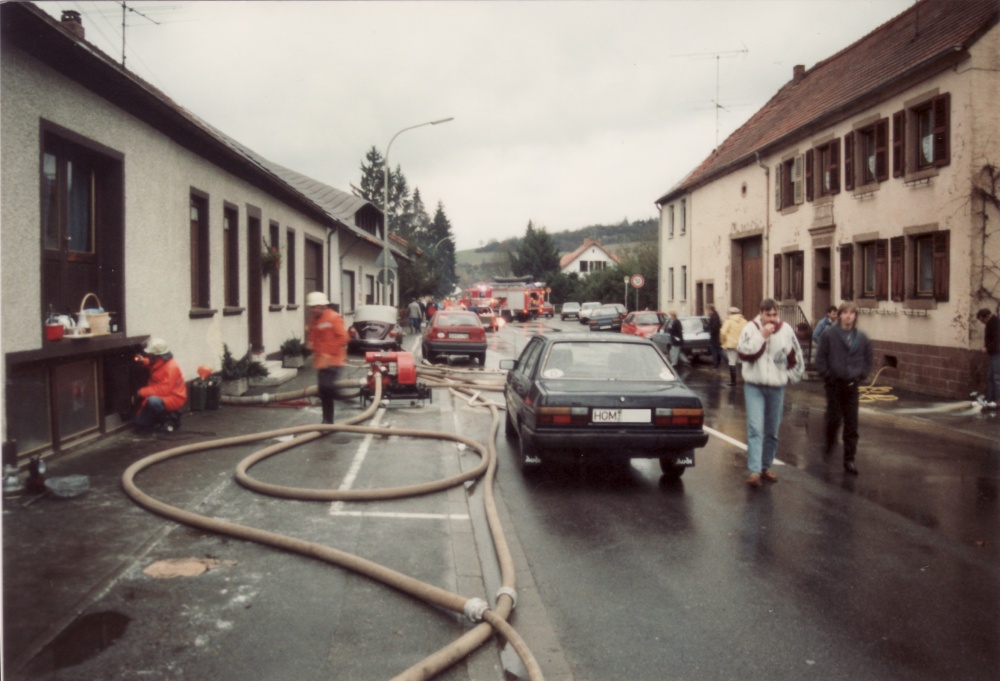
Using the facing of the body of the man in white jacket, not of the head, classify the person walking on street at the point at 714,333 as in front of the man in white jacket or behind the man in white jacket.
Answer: behind

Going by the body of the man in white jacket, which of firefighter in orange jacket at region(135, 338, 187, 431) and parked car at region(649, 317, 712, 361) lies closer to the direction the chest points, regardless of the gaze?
the firefighter in orange jacket

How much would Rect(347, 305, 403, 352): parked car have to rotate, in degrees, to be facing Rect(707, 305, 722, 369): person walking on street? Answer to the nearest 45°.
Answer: approximately 90° to its right

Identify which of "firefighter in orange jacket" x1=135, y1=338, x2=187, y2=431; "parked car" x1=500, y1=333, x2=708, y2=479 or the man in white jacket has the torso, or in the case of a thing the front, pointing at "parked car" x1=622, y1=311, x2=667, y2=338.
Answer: "parked car" x1=500, y1=333, x2=708, y2=479

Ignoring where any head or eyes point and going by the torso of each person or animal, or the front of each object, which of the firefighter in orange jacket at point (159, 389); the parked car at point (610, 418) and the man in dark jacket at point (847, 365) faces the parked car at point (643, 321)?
the parked car at point (610, 418)

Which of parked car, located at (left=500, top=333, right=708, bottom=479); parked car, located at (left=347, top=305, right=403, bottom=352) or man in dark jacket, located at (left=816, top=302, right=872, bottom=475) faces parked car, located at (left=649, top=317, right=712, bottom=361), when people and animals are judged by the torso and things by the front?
parked car, located at (left=500, top=333, right=708, bottom=479)

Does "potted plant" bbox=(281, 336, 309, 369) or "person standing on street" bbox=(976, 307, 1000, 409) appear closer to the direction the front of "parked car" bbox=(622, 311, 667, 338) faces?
the potted plant

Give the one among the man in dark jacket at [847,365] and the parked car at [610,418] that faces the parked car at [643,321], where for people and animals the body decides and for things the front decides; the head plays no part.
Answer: the parked car at [610,418]

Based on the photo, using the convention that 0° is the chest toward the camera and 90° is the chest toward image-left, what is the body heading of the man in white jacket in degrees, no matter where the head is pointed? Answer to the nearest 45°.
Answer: approximately 0°

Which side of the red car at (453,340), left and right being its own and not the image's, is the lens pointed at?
back

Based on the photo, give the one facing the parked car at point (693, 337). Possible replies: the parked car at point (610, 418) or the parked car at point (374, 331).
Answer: the parked car at point (610, 418)

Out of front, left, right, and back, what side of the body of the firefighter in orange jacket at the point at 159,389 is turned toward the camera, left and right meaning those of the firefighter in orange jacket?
left

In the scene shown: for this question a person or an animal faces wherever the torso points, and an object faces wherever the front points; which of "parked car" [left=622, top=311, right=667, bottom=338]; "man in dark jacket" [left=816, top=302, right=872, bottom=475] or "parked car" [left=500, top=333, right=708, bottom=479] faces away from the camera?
"parked car" [left=500, top=333, right=708, bottom=479]

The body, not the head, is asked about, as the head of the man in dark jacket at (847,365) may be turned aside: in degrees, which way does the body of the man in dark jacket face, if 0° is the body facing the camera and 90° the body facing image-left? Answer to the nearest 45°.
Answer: approximately 0°
